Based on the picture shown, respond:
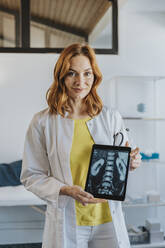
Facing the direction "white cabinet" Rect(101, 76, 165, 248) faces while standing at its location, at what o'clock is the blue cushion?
The blue cushion is roughly at 2 o'clock from the white cabinet.

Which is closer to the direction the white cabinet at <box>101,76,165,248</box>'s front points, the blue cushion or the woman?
the woman

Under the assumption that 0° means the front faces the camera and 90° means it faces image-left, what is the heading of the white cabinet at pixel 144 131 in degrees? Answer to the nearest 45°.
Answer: approximately 0°

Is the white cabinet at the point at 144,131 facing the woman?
yes
